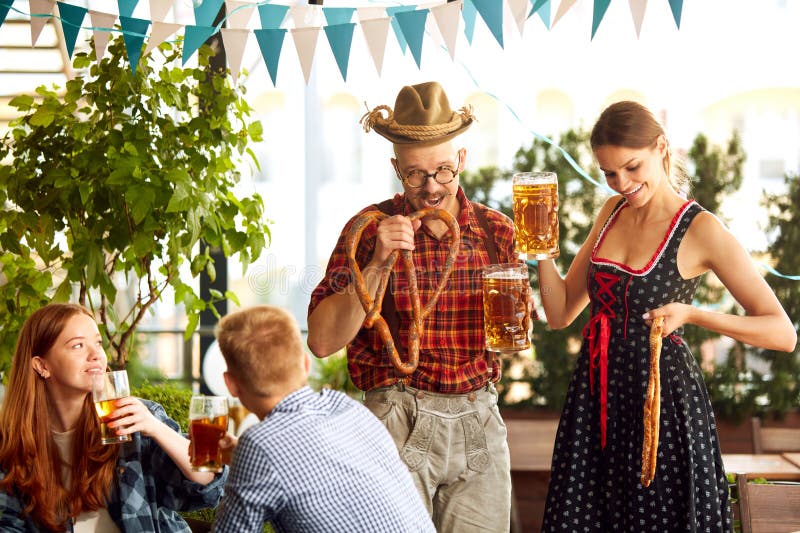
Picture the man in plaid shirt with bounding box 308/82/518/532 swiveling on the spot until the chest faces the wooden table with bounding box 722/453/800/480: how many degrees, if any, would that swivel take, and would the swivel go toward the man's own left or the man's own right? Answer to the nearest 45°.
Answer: approximately 135° to the man's own left

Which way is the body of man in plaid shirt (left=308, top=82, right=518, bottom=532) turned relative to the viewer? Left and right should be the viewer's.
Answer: facing the viewer

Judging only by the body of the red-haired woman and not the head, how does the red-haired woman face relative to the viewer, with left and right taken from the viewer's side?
facing the viewer and to the right of the viewer

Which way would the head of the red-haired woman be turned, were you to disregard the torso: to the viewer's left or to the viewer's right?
to the viewer's right

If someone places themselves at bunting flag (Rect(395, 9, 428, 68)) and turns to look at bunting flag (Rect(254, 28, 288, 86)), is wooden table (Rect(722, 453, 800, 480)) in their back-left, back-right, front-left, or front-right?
back-right

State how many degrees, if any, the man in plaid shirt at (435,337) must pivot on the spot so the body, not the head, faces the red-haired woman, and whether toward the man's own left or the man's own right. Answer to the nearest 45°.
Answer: approximately 90° to the man's own right
